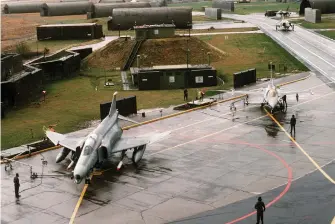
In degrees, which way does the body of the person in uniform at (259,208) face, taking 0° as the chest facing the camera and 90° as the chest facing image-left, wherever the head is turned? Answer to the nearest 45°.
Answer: approximately 180°

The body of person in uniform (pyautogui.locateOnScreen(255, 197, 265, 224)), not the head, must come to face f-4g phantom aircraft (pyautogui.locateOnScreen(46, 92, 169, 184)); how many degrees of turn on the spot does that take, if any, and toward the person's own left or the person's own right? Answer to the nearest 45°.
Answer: approximately 45° to the person's own left
